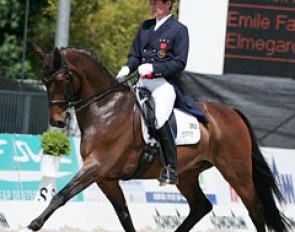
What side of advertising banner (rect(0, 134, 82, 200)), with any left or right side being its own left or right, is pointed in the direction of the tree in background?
back

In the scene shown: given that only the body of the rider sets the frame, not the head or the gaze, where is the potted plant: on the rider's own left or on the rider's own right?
on the rider's own right

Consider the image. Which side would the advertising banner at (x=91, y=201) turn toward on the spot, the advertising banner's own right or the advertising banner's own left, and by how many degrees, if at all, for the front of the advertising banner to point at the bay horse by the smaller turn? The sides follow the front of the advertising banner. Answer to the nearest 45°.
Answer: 0° — it already faces it

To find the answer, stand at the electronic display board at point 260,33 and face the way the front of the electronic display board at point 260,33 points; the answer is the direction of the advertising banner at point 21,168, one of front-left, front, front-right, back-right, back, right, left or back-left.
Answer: front-right

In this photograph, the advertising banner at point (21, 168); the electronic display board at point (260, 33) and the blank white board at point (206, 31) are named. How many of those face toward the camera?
3

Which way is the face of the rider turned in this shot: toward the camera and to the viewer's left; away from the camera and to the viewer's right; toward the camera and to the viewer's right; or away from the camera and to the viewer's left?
toward the camera and to the viewer's left

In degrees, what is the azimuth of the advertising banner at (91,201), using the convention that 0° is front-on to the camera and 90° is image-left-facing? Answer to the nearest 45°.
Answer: approximately 0°

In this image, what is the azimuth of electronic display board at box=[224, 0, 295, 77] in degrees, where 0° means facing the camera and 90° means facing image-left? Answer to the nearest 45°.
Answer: approximately 0°

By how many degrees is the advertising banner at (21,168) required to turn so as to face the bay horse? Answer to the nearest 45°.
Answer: approximately 45° to its left
